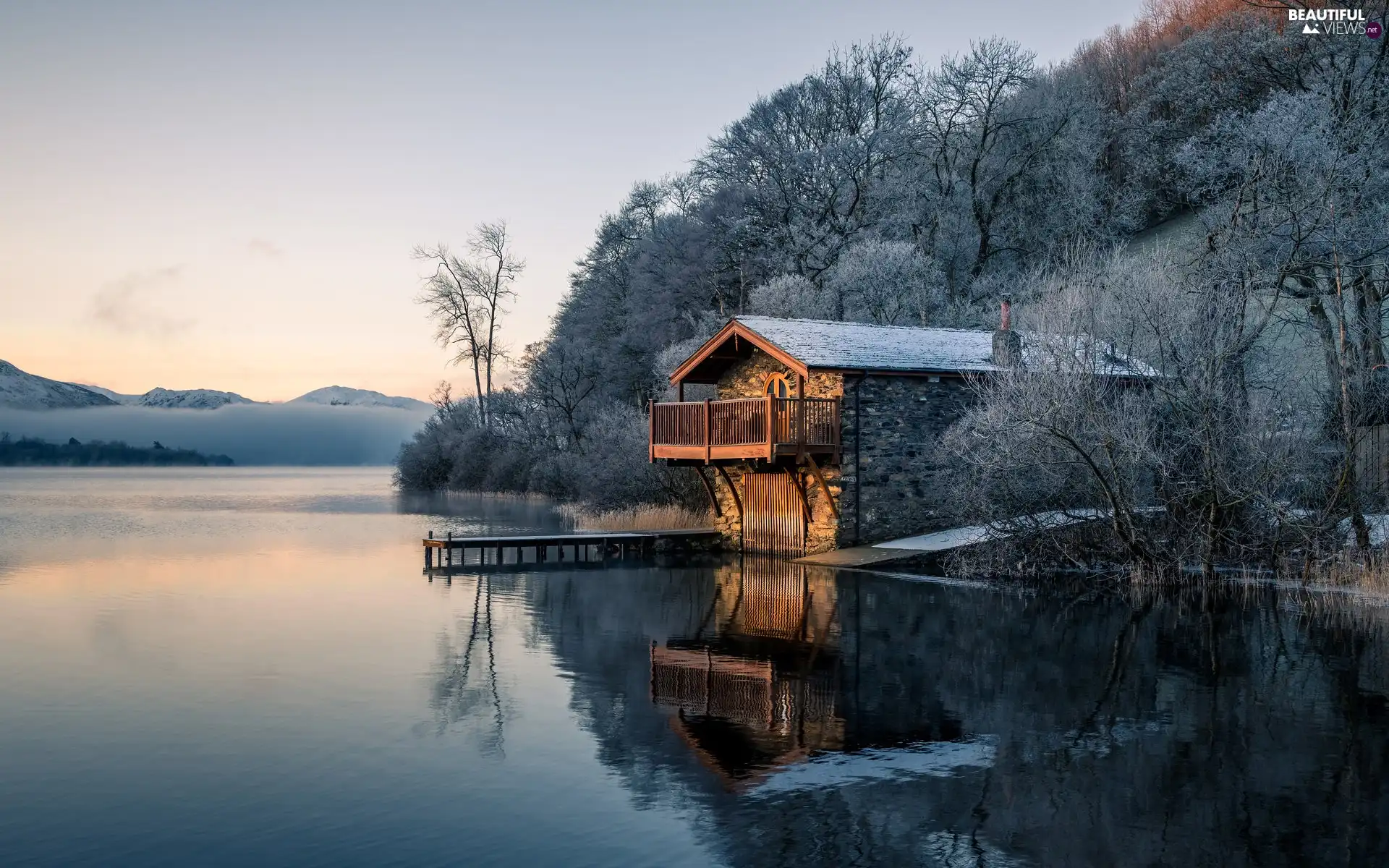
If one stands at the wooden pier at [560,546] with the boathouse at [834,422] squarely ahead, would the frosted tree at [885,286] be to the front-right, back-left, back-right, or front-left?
front-left

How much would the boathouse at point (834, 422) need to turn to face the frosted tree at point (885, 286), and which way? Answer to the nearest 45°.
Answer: approximately 135° to its right

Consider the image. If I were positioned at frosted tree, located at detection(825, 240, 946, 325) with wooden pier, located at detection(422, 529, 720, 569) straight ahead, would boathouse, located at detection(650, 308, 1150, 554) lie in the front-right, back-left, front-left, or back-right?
front-left

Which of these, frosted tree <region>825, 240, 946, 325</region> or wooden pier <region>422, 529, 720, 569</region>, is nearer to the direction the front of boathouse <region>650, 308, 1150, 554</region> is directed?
the wooden pier

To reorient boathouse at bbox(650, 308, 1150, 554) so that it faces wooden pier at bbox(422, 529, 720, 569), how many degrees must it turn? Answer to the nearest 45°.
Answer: approximately 45° to its right

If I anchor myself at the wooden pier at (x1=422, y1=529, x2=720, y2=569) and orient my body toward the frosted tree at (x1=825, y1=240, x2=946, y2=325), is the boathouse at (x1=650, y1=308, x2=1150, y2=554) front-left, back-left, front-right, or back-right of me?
front-right
